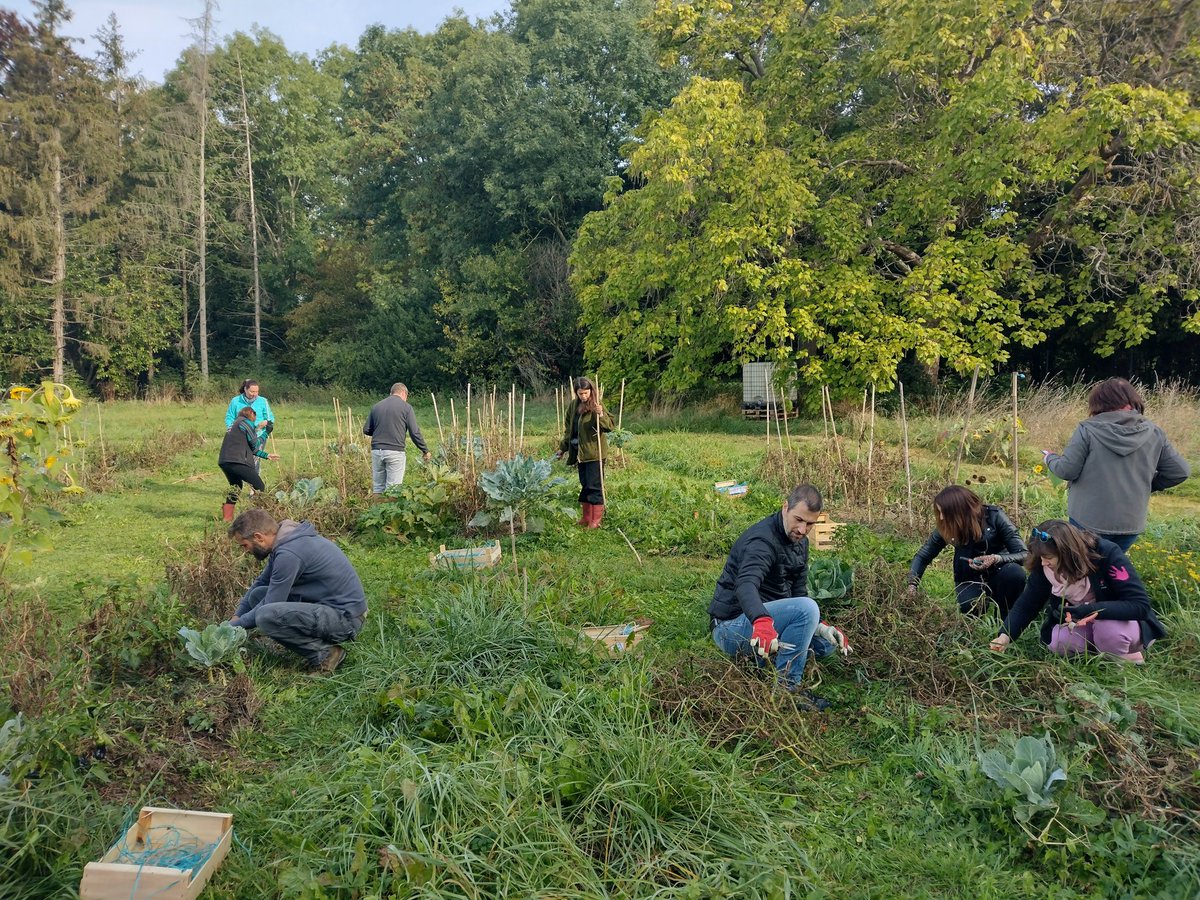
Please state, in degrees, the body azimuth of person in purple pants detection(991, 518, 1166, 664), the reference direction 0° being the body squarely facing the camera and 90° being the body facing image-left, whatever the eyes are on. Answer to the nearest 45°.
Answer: approximately 45°

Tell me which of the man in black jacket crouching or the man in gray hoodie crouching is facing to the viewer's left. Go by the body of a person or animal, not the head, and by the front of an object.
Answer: the man in gray hoodie crouching

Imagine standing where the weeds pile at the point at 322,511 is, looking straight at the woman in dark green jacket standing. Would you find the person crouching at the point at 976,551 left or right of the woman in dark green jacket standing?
right

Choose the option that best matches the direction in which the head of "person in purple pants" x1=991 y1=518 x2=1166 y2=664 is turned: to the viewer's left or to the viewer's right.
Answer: to the viewer's left

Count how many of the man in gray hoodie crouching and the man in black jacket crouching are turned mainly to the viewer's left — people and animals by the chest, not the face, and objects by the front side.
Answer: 1

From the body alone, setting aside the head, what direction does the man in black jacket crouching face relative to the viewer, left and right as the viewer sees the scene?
facing the viewer and to the right of the viewer

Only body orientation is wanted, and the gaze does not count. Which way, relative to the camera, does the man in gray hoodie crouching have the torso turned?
to the viewer's left

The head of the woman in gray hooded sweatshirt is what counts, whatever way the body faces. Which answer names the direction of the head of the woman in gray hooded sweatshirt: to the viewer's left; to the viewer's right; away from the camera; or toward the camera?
away from the camera

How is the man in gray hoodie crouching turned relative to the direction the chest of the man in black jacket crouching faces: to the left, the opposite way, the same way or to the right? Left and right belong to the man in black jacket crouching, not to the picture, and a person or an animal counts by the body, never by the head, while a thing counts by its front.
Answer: to the right

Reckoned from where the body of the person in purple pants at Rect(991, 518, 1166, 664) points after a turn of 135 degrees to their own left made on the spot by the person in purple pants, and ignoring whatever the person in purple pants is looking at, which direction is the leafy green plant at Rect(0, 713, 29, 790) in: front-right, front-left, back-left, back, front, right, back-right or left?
back-right

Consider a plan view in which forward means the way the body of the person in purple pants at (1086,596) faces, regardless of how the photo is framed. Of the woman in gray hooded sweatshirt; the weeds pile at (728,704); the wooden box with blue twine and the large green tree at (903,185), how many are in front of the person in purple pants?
2
